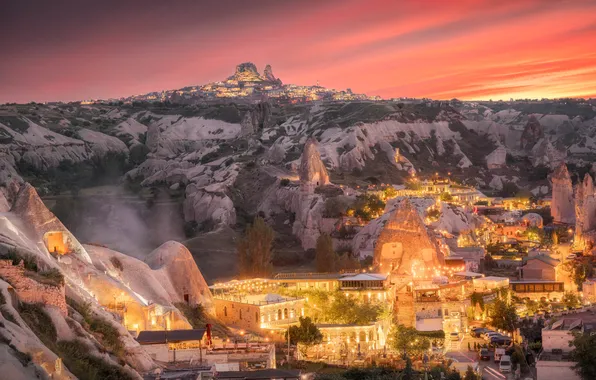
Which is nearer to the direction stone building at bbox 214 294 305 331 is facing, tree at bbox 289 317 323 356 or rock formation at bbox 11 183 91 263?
the tree

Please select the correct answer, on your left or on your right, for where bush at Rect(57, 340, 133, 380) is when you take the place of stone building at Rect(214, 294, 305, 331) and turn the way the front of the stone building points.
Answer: on your right

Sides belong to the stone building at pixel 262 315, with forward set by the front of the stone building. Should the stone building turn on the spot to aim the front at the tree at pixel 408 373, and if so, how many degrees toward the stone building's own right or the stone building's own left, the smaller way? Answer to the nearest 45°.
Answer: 0° — it already faces it

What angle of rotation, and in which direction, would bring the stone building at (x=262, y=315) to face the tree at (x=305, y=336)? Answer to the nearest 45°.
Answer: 0° — it already faces it

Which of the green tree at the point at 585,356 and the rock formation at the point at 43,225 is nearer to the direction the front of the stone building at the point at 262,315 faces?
the green tree

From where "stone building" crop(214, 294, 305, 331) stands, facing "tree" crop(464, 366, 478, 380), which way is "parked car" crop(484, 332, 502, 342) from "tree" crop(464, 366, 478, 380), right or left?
left

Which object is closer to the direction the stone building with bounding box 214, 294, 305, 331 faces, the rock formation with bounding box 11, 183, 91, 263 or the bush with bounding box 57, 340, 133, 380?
the bush

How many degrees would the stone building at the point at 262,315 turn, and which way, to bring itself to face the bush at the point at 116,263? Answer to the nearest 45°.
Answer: approximately 135° to its right

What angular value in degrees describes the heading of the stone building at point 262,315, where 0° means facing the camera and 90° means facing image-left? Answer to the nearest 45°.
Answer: approximately 315°

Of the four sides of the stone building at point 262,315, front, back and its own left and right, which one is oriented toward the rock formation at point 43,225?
right
